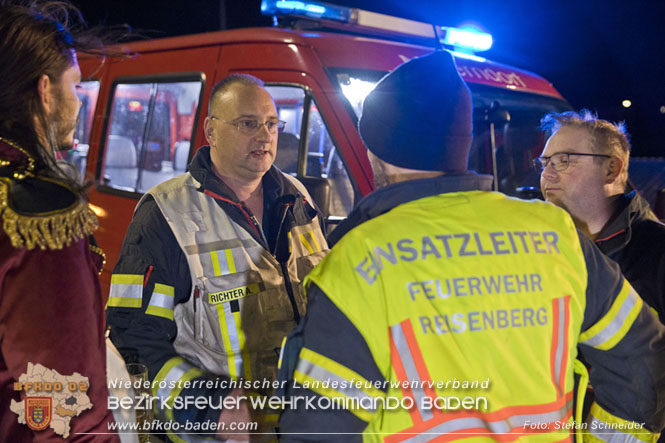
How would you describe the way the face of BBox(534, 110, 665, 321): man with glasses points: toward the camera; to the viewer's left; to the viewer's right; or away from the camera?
to the viewer's left

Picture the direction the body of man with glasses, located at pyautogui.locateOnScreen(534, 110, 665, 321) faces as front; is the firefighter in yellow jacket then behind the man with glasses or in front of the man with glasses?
in front

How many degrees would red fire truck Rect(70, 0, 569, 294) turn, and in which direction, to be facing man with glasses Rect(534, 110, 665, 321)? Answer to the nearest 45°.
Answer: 0° — it already faces them

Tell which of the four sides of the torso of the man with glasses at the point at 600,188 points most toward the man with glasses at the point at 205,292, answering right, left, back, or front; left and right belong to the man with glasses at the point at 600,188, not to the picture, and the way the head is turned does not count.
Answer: front

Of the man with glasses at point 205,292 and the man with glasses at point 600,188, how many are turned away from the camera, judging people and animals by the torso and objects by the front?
0

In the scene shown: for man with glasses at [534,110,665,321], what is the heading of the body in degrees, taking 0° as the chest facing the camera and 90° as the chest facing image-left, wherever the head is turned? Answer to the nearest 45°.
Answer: approximately 45°

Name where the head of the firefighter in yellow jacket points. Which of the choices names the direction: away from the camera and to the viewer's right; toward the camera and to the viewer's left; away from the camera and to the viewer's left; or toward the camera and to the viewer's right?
away from the camera and to the viewer's left

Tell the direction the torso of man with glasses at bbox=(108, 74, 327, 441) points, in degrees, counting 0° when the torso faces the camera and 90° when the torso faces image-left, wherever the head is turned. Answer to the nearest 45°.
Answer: approximately 315°
